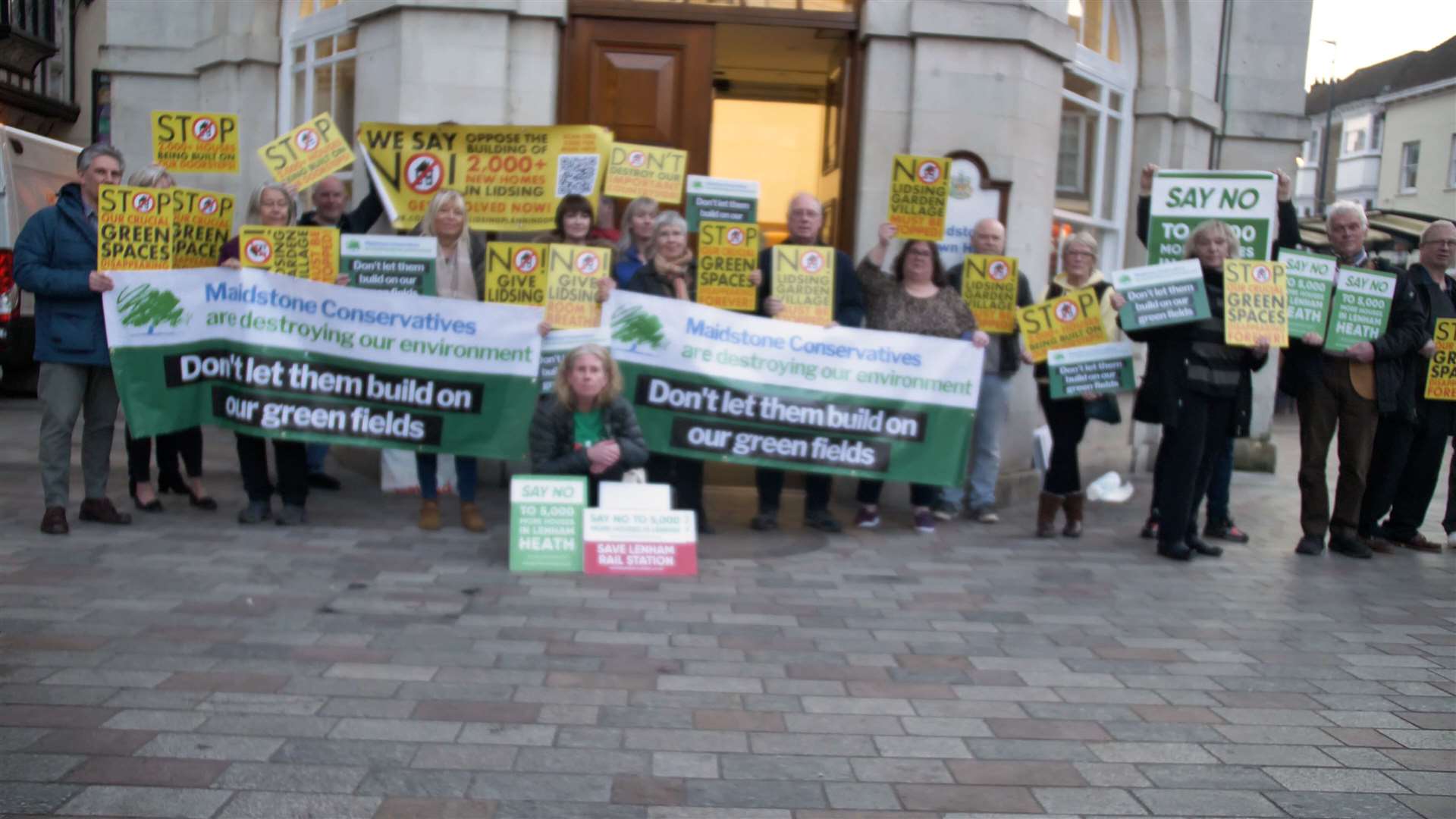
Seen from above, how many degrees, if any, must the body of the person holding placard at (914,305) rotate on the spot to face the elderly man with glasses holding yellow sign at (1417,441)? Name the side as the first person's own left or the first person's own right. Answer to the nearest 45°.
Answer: approximately 90° to the first person's own left

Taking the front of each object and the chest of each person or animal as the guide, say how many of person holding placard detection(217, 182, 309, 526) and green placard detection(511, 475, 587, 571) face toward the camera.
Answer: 2

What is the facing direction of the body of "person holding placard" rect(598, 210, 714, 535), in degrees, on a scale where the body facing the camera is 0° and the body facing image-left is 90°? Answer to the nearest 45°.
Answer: approximately 0°

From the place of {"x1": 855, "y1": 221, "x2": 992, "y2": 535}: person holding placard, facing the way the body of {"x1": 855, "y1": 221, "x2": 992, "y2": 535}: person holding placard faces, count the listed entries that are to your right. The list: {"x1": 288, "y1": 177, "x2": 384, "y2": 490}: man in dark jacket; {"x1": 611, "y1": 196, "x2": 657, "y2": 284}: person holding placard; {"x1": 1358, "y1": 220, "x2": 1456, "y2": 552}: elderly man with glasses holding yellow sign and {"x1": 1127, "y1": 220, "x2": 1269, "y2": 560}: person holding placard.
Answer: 2
